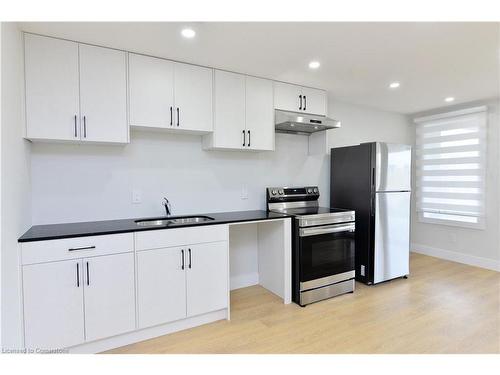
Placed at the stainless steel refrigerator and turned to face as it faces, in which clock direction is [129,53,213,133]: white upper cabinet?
The white upper cabinet is roughly at 3 o'clock from the stainless steel refrigerator.

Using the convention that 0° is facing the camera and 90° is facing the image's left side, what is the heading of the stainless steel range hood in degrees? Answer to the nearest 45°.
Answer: approximately 315°

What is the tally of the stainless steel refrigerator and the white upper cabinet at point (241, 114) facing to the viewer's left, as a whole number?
0

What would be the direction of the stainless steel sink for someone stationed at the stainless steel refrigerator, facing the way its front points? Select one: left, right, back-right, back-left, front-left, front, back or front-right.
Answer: right

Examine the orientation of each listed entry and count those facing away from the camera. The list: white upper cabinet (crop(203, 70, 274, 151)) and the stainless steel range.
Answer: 0

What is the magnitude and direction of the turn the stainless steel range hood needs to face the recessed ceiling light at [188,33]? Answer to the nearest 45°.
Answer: approximately 90° to its right

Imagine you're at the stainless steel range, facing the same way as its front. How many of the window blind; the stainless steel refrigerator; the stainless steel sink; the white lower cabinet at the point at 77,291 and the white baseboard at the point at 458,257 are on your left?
3

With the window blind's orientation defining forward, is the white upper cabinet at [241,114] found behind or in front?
in front

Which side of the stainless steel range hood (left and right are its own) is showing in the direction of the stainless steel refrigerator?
left

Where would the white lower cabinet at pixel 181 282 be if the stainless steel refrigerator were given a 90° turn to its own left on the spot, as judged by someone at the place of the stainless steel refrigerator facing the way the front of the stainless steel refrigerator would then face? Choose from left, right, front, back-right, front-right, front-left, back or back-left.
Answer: back

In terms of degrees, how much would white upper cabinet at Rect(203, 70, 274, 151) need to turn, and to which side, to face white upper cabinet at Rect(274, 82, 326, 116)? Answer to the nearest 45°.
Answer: approximately 90° to its left

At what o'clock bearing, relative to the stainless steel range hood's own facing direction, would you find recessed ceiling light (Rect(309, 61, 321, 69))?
The recessed ceiling light is roughly at 1 o'clock from the stainless steel range hood.

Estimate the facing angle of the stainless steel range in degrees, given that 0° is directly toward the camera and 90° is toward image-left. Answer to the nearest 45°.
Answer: approximately 315°

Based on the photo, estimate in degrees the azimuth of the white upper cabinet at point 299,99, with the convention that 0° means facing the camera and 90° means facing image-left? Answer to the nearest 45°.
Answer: approximately 315°

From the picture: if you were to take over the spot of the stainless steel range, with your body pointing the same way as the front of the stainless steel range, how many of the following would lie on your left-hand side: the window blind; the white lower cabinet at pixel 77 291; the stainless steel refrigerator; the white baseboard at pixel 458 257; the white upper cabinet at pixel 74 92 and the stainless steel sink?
3
